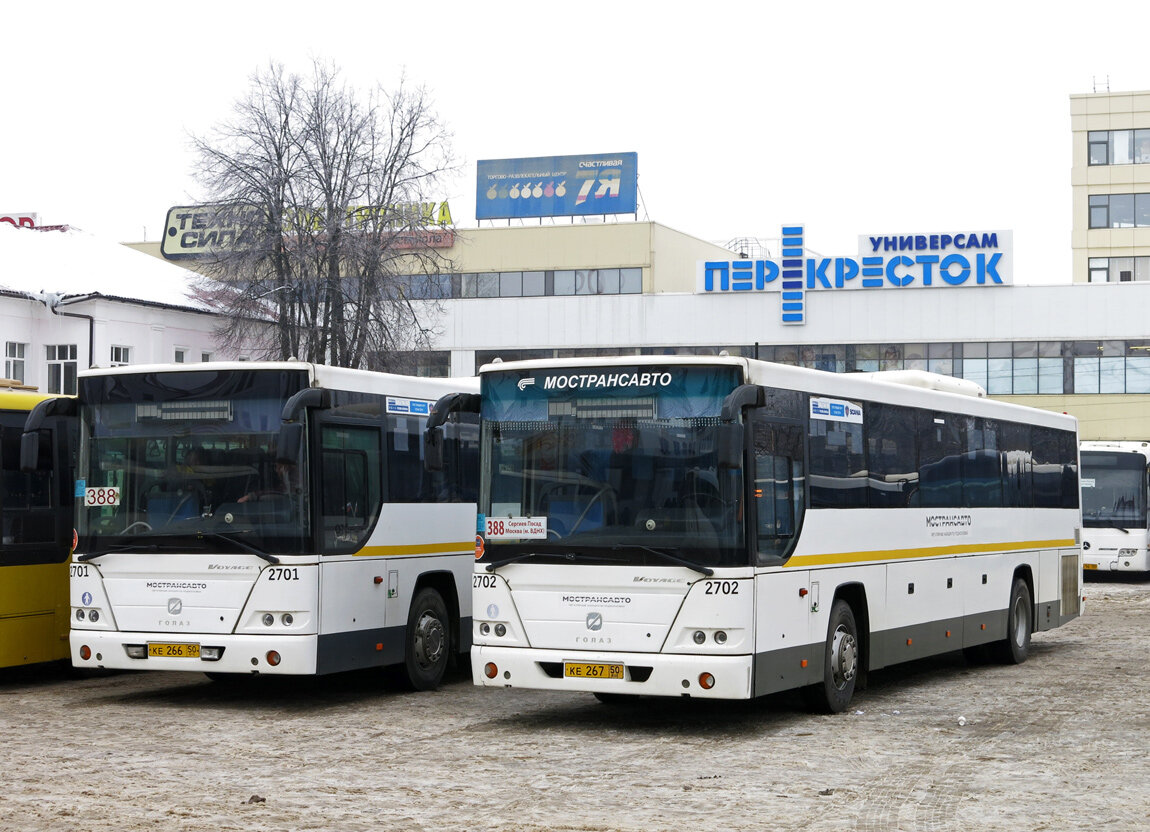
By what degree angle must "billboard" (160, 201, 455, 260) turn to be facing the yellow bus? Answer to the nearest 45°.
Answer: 0° — it already faces it

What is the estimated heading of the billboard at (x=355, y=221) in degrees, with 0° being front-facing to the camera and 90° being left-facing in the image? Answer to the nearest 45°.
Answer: approximately 0°

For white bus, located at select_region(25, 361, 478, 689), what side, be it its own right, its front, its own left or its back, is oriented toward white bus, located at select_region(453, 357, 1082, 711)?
left

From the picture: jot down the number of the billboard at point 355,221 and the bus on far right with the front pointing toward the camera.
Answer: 2

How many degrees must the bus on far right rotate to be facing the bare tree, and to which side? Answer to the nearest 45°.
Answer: approximately 90° to its right

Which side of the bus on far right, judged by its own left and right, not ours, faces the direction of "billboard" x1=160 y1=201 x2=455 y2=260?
right

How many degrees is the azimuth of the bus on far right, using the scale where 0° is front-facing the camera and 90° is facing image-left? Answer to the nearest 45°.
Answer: approximately 0°

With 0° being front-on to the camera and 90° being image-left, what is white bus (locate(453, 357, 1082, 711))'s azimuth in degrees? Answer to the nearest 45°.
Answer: approximately 45°

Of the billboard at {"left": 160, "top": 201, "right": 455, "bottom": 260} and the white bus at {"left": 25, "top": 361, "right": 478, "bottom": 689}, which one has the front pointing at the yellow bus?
the billboard

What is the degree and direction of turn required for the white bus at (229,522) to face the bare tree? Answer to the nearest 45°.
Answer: approximately 135° to its right
